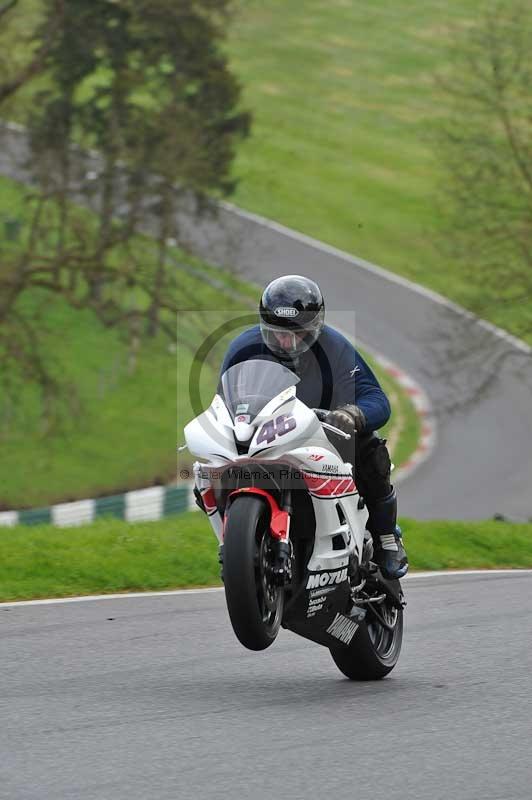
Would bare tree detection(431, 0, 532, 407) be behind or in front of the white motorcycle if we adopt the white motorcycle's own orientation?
behind

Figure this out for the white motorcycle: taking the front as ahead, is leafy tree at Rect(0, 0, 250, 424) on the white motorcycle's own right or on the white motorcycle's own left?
on the white motorcycle's own right

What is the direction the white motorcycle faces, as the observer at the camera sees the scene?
facing the viewer and to the left of the viewer
